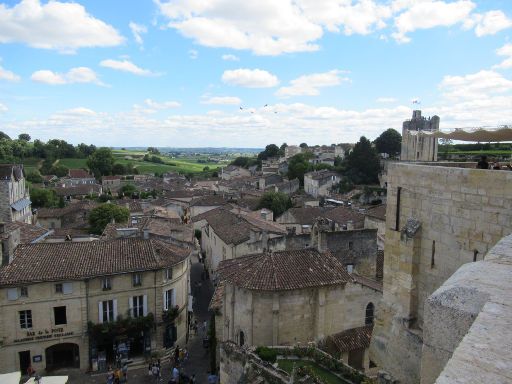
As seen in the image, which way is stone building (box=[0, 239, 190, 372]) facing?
toward the camera

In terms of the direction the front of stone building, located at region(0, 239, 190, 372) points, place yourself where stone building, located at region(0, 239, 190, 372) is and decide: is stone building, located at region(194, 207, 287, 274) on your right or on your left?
on your left

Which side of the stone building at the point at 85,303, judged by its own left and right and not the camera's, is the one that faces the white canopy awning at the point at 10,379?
front

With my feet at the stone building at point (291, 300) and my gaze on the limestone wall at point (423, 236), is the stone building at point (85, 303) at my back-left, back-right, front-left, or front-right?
back-right

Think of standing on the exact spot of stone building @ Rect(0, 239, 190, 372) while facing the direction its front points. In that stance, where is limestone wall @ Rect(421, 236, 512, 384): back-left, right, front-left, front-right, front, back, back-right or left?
front

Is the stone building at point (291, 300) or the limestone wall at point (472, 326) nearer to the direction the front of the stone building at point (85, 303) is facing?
the limestone wall

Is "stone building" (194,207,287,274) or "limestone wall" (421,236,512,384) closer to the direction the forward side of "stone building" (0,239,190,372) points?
the limestone wall

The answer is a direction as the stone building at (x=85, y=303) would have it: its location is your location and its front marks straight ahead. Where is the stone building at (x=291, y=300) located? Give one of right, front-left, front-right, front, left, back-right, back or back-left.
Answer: front-left
